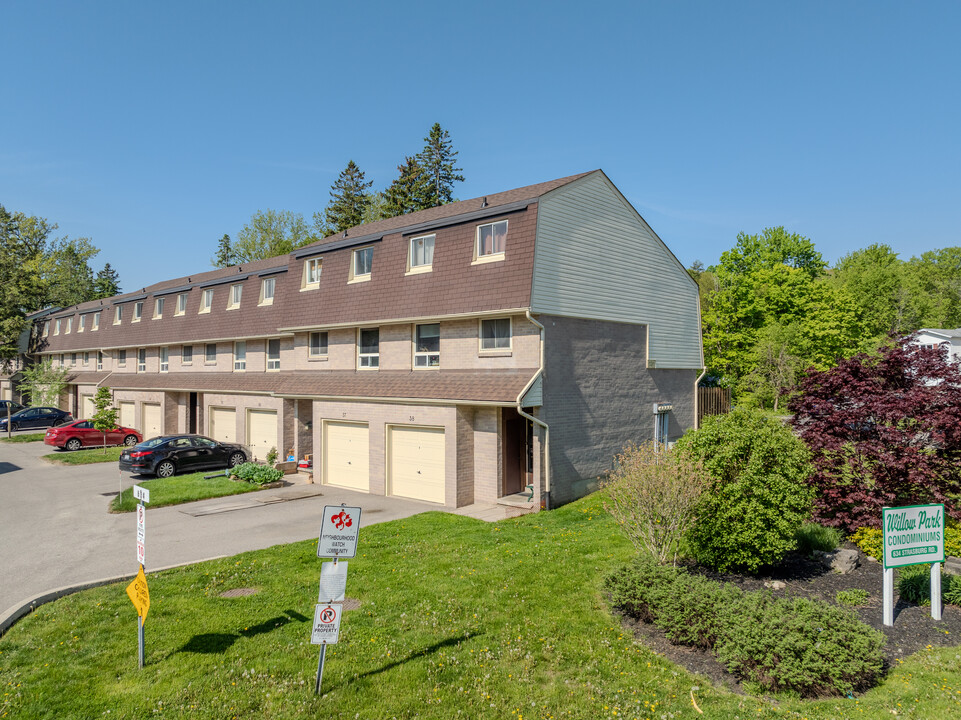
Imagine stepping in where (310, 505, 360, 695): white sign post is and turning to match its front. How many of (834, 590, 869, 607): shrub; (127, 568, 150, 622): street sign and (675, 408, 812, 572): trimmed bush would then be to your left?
2

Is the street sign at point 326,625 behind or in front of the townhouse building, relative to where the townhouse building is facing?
in front

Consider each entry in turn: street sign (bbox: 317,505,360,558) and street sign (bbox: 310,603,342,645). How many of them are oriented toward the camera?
2

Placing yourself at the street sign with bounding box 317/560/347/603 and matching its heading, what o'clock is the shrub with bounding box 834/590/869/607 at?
The shrub is roughly at 9 o'clock from the street sign.

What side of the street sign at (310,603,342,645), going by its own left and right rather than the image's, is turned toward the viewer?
front

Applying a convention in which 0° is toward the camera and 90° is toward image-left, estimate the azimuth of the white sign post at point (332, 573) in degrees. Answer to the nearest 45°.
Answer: approximately 0°

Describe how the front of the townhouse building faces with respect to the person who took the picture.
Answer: facing the viewer and to the left of the viewer

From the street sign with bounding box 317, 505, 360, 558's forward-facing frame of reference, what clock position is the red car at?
The red car is roughly at 5 o'clock from the street sign.

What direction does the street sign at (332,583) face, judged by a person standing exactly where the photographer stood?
facing the viewer

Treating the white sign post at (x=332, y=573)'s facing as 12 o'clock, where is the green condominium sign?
The green condominium sign is roughly at 9 o'clock from the white sign post.

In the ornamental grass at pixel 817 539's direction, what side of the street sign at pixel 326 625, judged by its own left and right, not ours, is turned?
left

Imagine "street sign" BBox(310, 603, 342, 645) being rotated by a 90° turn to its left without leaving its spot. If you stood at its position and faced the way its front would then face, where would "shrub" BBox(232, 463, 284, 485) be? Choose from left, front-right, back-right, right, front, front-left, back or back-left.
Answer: left

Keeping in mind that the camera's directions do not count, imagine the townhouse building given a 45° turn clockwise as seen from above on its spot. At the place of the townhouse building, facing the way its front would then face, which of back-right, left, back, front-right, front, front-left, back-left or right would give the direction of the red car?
front-right

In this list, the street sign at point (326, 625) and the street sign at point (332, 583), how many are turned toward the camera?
2

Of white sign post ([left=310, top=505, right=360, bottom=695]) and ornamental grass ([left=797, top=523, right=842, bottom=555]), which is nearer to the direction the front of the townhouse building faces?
the white sign post

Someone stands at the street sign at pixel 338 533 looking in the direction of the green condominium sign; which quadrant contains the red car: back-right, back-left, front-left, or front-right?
back-left

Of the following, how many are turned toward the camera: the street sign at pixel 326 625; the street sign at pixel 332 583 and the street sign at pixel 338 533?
3
